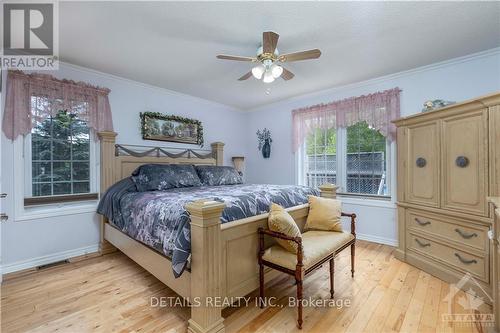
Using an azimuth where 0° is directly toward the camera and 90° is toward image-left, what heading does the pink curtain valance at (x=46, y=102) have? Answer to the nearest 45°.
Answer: approximately 315°

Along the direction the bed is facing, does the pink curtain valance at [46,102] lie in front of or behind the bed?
behind

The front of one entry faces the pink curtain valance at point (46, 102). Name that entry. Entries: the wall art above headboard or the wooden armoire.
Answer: the wooden armoire

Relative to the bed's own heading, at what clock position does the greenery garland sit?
The greenery garland is roughly at 7 o'clock from the bed.

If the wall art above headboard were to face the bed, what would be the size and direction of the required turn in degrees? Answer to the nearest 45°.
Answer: approximately 45° to its right

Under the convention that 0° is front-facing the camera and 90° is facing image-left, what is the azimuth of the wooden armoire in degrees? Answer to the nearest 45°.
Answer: approximately 45°

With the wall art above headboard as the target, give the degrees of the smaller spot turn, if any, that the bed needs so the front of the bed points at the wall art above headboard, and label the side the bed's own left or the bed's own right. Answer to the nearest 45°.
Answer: approximately 135° to the bed's own left

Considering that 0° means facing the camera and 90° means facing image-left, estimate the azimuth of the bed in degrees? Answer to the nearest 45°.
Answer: approximately 315°

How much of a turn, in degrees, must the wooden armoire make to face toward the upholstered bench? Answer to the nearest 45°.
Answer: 0° — it already faces it

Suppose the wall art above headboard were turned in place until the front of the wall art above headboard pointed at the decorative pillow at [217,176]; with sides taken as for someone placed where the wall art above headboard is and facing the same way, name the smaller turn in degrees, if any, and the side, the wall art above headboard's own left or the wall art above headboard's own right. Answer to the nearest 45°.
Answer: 0° — it already faces it

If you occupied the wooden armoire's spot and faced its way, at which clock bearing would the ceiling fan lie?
The ceiling fan is roughly at 12 o'clock from the wooden armoire.

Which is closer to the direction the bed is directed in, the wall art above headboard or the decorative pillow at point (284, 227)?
the decorative pillow

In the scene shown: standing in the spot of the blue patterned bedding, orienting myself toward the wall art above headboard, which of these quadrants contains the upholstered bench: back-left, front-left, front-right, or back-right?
back-right

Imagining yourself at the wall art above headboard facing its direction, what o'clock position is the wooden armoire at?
The wooden armoire is roughly at 12 o'clock from the wall art above headboard.

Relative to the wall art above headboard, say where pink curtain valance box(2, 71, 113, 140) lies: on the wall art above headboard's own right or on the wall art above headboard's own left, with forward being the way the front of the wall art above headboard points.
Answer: on the wall art above headboard's own right
